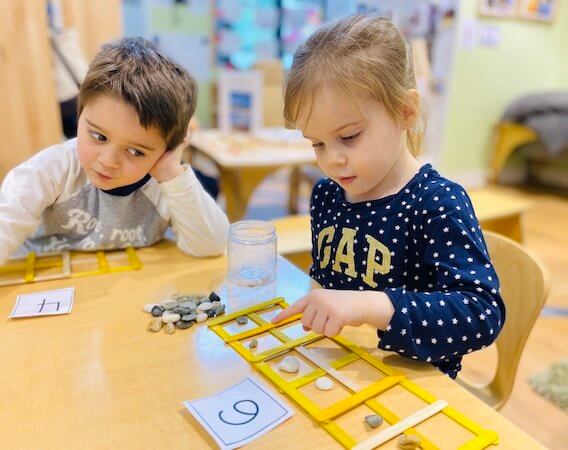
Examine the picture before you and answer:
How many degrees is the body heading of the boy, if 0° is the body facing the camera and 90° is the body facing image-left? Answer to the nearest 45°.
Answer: approximately 0°

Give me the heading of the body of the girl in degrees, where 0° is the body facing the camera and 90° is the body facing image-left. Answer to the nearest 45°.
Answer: approximately 45°

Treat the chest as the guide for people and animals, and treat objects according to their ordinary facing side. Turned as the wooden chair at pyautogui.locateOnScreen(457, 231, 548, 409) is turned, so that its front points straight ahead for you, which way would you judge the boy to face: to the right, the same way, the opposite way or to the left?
to the left

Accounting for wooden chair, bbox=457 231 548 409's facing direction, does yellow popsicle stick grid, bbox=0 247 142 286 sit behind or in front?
in front

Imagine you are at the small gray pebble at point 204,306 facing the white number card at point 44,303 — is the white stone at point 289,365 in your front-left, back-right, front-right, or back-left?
back-left

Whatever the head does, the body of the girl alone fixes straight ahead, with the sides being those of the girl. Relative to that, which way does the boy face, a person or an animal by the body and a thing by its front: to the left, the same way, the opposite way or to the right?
to the left
